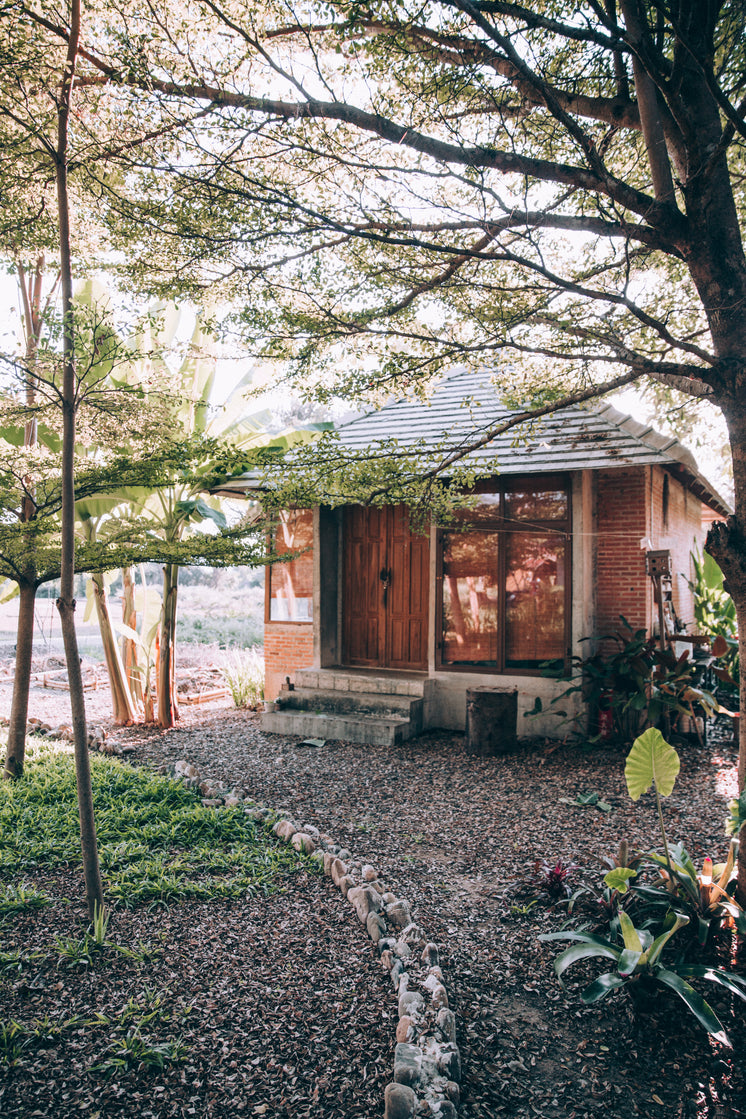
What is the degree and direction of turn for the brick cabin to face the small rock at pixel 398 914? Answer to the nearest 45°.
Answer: approximately 45° to its left

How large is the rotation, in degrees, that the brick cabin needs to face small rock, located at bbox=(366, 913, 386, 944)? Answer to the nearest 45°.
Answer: approximately 45° to its left

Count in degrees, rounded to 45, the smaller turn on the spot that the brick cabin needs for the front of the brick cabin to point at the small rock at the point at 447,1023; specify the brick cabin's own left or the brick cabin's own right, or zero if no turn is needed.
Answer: approximately 45° to the brick cabin's own left

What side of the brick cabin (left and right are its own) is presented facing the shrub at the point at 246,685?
right

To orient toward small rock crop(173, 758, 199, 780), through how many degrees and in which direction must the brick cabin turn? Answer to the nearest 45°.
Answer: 0° — it already faces it

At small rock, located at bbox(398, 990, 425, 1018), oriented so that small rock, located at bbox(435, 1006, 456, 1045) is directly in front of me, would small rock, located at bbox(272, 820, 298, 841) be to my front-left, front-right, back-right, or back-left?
back-left

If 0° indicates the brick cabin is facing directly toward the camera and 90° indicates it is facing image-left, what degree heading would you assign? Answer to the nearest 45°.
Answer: approximately 45°

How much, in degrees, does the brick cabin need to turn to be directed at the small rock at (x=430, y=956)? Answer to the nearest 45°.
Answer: approximately 45° to its left
